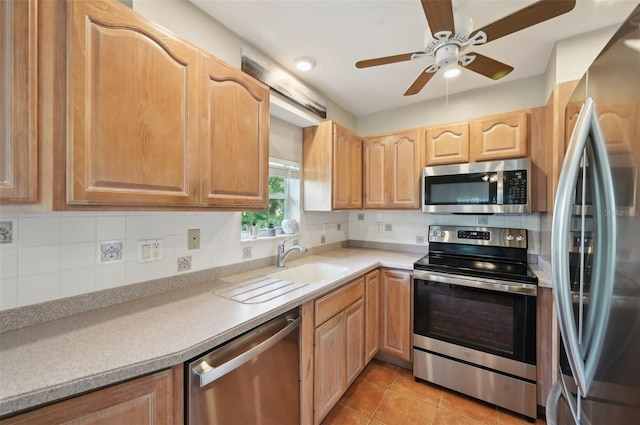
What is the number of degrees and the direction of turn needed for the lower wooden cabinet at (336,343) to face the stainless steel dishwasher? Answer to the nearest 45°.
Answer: approximately 90° to its right

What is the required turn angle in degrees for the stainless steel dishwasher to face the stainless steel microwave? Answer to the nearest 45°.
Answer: approximately 45° to its left

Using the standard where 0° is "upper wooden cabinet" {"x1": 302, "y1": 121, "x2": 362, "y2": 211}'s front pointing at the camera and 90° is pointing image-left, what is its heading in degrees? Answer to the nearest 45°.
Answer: approximately 315°

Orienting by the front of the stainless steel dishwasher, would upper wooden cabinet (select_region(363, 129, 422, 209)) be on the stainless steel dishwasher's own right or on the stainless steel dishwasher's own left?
on the stainless steel dishwasher's own left

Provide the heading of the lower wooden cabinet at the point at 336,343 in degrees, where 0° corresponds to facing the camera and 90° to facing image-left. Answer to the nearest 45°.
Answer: approximately 315°

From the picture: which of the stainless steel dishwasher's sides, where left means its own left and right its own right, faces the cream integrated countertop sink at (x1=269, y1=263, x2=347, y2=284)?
left
